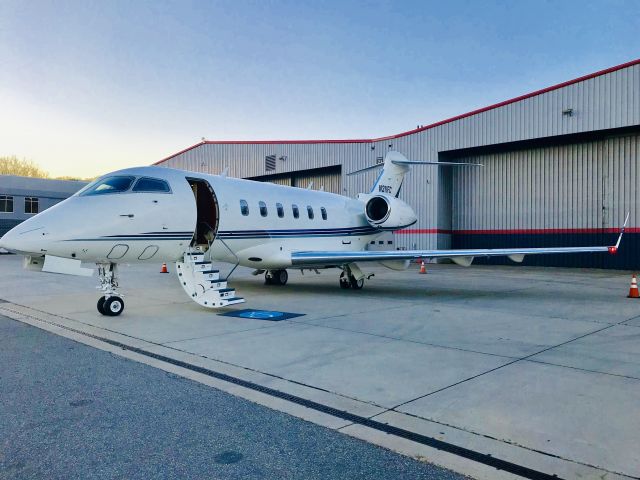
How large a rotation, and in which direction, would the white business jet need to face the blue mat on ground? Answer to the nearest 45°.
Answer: approximately 90° to its left

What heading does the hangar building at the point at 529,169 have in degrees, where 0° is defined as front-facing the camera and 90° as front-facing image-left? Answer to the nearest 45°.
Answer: approximately 45°

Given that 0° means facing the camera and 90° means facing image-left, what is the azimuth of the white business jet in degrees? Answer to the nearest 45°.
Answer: approximately 45°

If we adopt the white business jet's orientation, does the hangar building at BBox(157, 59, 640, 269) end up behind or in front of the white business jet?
behind

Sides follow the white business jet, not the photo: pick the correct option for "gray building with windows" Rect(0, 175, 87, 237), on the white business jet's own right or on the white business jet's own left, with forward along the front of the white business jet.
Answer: on the white business jet's own right
